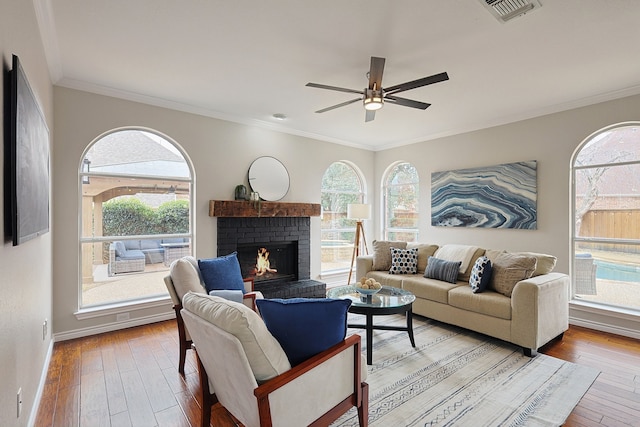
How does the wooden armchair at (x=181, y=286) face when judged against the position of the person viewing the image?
facing to the right of the viewer

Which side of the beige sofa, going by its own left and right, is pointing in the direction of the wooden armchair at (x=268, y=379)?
front

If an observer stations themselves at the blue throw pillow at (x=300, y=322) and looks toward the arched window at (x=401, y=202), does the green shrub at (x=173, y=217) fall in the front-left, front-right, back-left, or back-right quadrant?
front-left

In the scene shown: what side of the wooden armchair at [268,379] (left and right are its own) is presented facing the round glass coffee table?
front

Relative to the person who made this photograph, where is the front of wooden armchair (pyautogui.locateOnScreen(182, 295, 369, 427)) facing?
facing away from the viewer and to the right of the viewer

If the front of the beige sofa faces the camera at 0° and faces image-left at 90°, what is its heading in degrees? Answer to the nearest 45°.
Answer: approximately 45°

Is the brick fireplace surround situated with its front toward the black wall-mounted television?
no

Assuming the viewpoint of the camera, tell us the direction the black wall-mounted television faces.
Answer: facing to the right of the viewer

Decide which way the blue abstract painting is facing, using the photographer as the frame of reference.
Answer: facing the viewer and to the left of the viewer

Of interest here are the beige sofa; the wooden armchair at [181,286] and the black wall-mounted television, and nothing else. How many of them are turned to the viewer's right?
2

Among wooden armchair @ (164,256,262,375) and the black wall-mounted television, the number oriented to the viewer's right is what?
2

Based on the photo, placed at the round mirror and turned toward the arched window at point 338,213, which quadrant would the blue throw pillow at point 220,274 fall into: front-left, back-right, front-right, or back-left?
back-right

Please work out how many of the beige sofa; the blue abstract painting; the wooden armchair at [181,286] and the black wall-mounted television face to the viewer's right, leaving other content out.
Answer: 2

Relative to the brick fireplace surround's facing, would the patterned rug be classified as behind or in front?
in front

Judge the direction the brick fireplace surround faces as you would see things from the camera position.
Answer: facing the viewer and to the right of the viewer

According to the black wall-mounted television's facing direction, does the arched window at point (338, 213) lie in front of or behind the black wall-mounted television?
in front

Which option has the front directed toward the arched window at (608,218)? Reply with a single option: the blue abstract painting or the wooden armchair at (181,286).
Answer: the wooden armchair

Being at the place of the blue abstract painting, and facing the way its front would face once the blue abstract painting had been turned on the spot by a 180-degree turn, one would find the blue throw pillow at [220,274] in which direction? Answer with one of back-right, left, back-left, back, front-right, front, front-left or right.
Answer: back
